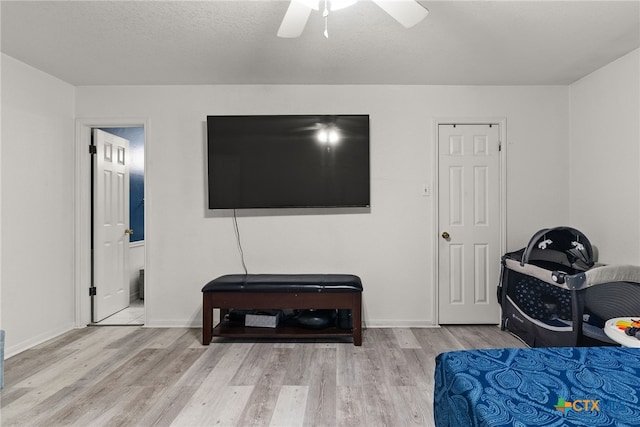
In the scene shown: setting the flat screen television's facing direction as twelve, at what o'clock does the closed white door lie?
The closed white door is roughly at 9 o'clock from the flat screen television.

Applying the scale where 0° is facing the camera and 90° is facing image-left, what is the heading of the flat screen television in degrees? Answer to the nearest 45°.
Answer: approximately 0°

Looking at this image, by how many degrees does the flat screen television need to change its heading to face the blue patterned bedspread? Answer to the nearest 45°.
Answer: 0° — it already faces it

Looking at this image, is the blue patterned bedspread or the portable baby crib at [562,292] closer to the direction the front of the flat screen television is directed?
the blue patterned bedspread

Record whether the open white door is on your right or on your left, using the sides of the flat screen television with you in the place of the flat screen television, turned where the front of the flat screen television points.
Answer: on your right

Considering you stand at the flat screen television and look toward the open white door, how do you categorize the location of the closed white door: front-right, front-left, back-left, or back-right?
back-right

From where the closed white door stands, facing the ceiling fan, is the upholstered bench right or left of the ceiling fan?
right
